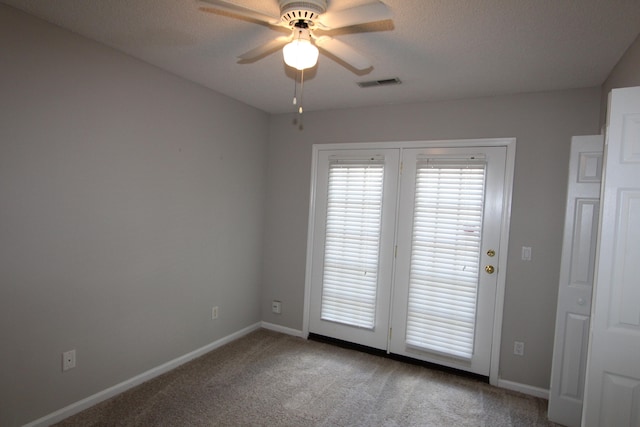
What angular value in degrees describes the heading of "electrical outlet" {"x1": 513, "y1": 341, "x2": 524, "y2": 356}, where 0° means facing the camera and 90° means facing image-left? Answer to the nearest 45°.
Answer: approximately 0°

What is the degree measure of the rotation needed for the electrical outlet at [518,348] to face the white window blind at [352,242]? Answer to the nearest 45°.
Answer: approximately 90° to its right

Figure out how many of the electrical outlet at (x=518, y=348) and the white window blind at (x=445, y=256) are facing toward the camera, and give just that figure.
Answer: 2

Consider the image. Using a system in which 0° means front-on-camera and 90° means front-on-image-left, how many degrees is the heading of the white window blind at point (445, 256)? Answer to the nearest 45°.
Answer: approximately 0°

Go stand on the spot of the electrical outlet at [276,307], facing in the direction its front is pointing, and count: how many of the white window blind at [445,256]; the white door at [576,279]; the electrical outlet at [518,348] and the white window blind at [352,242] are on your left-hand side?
4

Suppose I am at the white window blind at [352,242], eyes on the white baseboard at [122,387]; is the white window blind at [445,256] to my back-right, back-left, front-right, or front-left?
back-left

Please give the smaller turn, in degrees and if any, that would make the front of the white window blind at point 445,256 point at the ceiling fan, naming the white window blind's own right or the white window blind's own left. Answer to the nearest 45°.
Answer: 0° — it already faces it

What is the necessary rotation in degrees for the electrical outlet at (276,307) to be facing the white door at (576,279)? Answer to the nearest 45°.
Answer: approximately 90° to its left

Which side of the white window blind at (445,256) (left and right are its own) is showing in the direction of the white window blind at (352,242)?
right

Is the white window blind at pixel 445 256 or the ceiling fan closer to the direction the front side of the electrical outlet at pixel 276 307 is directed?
the ceiling fan

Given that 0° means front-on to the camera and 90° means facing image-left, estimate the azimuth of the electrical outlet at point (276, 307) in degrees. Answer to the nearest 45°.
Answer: approximately 45°
